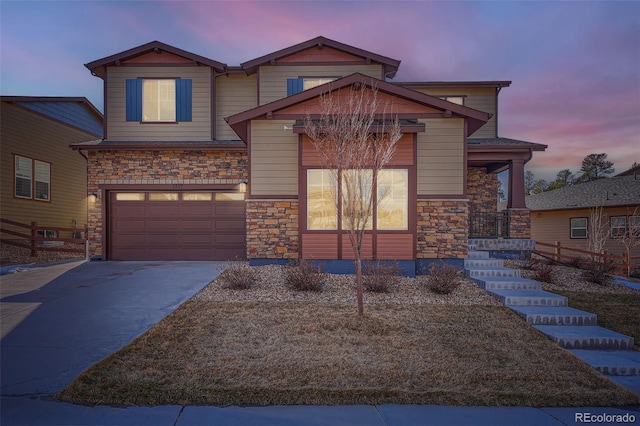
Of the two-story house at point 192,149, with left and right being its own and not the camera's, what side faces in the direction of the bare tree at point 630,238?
left

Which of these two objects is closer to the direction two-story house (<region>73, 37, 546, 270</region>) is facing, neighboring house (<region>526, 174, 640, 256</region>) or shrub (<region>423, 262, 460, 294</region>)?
the shrub

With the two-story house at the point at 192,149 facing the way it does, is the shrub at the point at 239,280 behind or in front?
in front

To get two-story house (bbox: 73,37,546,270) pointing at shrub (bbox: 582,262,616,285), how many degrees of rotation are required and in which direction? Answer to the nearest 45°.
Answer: approximately 90° to its left

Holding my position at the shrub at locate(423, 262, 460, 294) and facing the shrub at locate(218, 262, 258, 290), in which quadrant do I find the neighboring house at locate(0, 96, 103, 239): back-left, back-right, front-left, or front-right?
front-right

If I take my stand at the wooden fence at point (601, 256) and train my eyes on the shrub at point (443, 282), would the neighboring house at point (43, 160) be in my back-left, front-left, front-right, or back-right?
front-right

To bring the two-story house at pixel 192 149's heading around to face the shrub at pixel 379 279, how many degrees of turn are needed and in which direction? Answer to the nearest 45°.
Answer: approximately 45° to its left

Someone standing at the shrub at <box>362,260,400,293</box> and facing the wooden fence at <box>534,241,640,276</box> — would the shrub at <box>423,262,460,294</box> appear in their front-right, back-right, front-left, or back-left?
front-right

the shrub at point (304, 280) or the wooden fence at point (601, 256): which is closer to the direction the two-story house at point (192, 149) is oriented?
the shrub

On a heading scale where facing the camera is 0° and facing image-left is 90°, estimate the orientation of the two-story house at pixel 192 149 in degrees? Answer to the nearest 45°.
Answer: approximately 0°

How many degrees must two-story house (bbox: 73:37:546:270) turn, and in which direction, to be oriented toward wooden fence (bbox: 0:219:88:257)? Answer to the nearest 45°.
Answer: approximately 90° to its right

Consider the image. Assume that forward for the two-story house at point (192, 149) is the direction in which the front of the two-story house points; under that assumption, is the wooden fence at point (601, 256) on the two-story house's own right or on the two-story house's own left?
on the two-story house's own left

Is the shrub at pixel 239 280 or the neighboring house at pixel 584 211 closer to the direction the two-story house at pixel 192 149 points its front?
the shrub

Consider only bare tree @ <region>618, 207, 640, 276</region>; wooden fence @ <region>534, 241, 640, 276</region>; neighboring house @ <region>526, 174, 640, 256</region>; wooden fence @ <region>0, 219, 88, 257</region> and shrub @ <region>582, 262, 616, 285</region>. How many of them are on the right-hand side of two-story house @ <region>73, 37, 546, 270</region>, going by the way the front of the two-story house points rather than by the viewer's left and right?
1

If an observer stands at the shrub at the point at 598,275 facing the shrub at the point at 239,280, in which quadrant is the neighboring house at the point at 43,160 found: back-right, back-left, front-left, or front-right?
front-right
